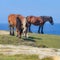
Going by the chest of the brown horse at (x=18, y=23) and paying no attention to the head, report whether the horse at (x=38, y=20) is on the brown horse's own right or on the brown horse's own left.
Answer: on the brown horse's own left

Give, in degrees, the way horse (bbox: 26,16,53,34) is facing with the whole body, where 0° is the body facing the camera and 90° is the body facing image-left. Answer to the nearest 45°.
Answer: approximately 270°

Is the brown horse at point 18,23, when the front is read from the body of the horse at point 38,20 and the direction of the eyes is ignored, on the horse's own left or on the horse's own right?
on the horse's own right
